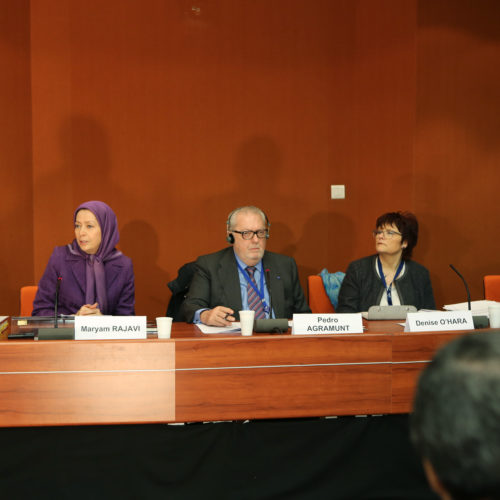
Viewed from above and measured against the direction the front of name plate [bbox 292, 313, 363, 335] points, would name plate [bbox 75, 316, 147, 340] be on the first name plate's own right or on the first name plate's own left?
on the first name plate's own right

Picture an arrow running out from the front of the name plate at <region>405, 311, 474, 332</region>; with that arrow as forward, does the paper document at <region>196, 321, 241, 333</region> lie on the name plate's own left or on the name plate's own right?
on the name plate's own right

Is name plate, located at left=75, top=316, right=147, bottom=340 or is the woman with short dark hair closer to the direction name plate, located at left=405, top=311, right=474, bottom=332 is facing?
the name plate

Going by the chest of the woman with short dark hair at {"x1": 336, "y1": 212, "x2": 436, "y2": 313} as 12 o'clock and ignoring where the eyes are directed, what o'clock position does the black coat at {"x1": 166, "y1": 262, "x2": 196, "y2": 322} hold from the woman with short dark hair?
The black coat is roughly at 3 o'clock from the woman with short dark hair.
